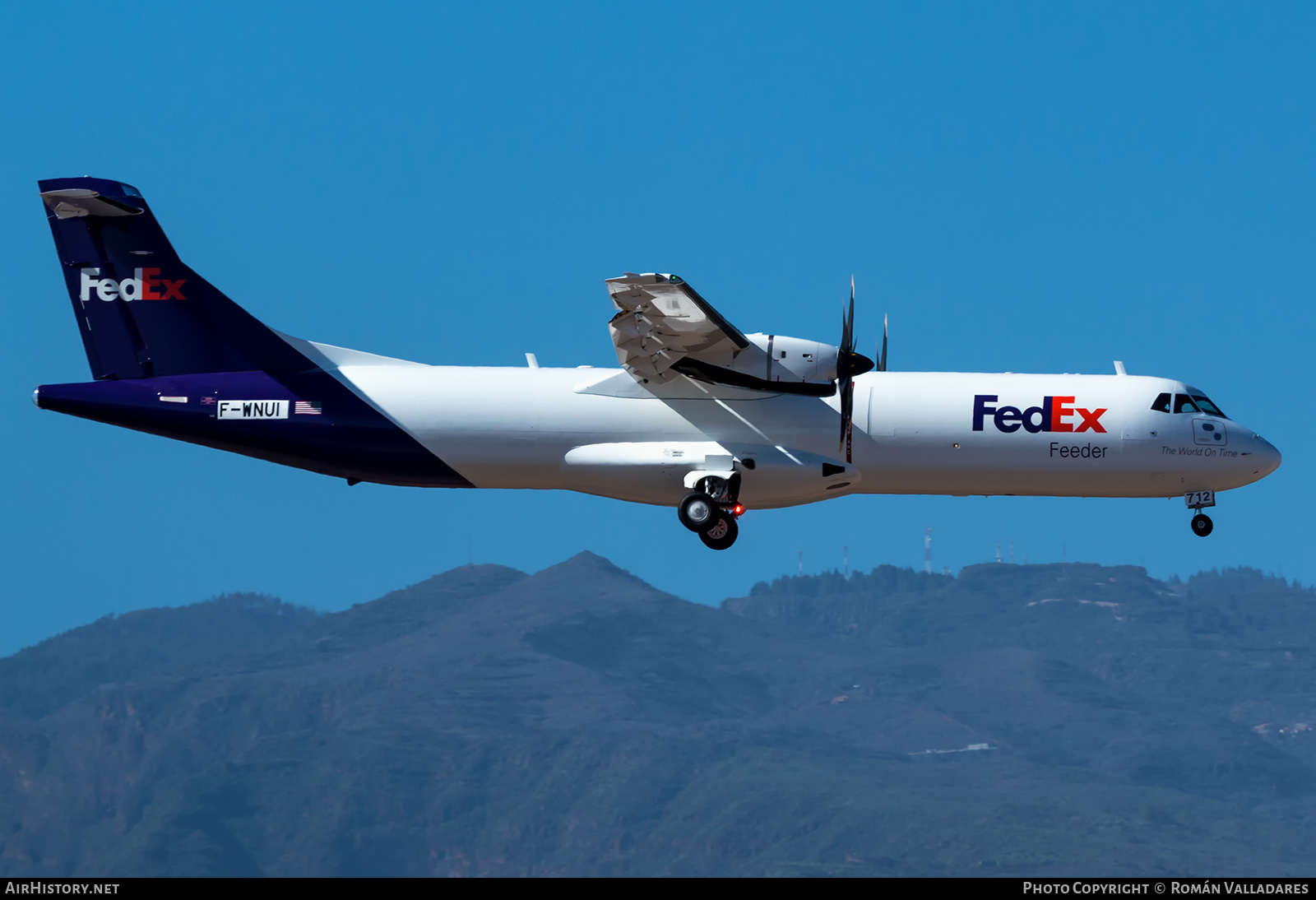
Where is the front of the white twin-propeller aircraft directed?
to the viewer's right
